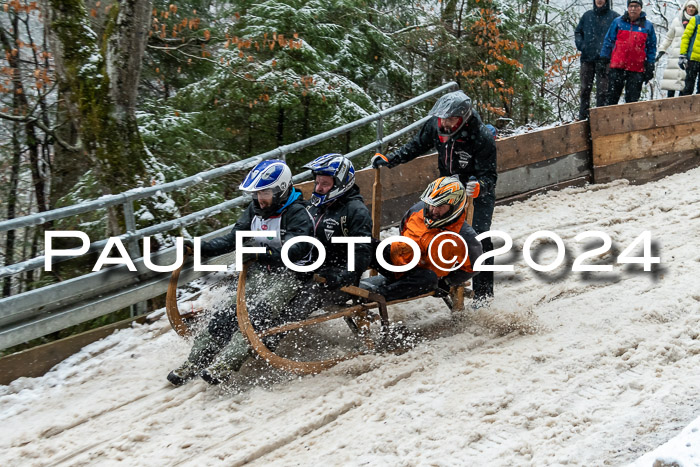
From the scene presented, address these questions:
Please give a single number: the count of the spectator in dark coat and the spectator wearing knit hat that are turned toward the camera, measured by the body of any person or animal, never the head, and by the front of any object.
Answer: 2

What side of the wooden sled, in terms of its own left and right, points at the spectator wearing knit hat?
back

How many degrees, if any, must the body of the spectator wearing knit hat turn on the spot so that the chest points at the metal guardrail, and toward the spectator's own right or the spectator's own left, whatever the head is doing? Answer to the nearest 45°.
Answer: approximately 45° to the spectator's own right

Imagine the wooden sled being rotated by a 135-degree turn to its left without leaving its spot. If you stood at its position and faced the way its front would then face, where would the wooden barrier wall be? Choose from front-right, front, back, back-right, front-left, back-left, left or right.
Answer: front-left

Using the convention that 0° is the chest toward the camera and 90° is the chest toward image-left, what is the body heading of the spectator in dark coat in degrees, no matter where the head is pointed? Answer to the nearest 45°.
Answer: approximately 0°

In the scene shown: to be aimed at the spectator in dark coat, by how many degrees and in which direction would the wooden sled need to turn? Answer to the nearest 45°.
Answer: approximately 180°

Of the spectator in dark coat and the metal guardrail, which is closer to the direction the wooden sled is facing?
the metal guardrail

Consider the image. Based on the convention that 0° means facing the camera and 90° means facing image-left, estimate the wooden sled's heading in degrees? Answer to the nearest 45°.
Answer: approximately 45°

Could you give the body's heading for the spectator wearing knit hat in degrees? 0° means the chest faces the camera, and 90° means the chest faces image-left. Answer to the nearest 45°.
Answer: approximately 0°
